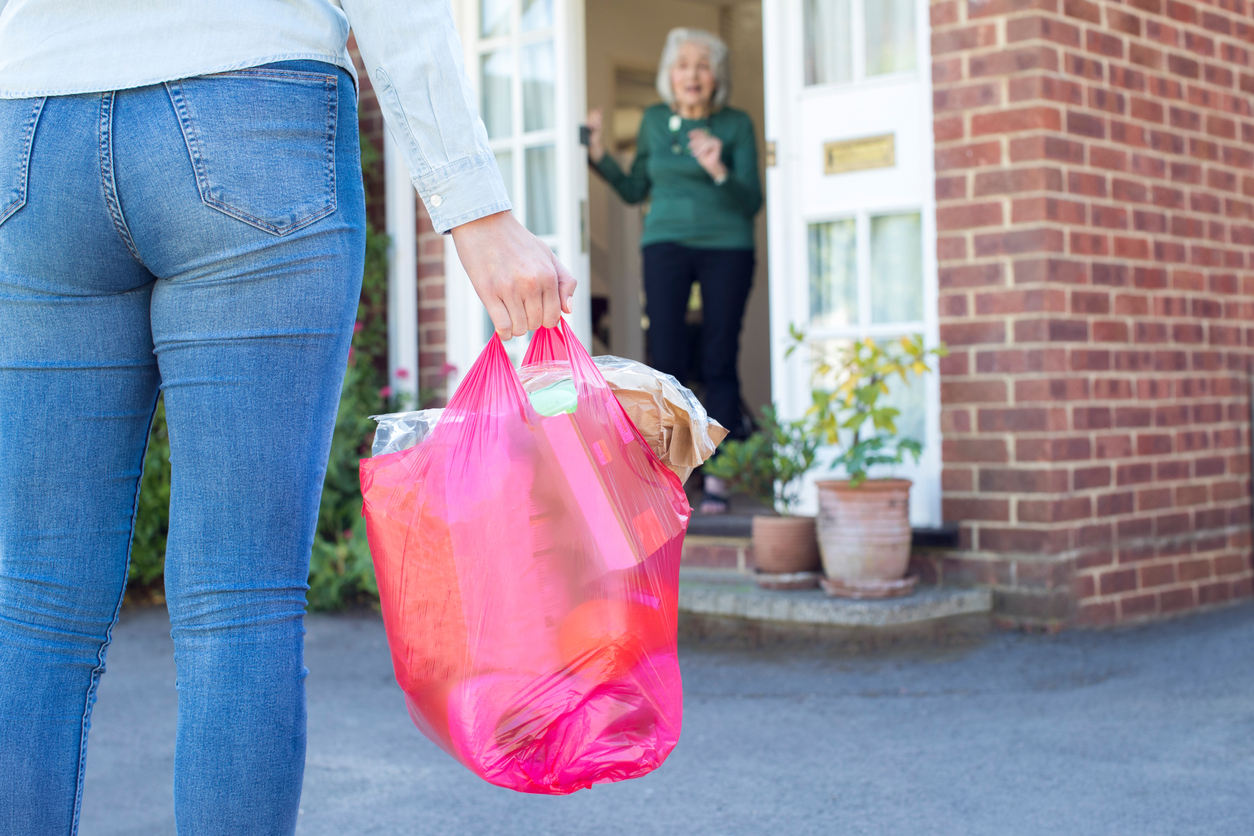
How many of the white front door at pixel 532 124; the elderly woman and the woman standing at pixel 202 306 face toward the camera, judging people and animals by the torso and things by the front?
2

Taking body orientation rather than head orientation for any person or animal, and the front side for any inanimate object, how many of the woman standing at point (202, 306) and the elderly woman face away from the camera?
1

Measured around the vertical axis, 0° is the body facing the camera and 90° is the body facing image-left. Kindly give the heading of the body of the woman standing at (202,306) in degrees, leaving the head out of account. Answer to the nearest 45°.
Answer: approximately 180°

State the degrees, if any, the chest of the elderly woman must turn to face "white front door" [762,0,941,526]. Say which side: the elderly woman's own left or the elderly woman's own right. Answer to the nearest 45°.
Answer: approximately 45° to the elderly woman's own left

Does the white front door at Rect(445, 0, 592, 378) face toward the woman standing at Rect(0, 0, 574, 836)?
yes

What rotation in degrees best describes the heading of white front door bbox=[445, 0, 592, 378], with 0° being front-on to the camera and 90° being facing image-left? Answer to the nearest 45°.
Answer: approximately 0°

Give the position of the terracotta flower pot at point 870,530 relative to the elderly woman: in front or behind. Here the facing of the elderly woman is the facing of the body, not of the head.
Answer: in front

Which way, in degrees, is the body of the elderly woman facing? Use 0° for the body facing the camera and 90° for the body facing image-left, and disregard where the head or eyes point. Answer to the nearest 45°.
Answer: approximately 0°

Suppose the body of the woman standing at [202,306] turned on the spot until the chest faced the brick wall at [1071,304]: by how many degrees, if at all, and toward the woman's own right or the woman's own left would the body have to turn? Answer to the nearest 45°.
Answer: approximately 45° to the woman's own right
